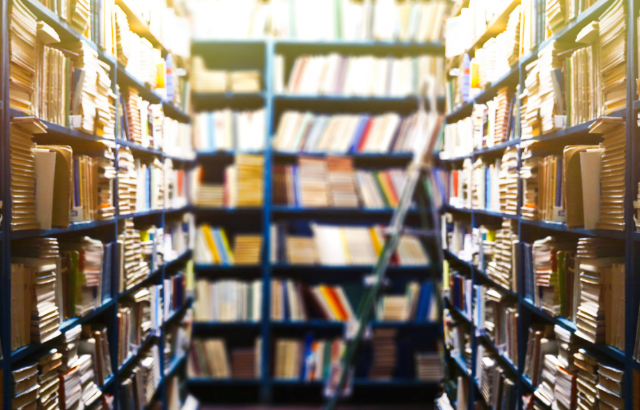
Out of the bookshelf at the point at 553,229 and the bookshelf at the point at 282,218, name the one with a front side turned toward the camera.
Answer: the bookshelf at the point at 282,218

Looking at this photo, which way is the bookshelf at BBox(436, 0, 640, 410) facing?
to the viewer's left

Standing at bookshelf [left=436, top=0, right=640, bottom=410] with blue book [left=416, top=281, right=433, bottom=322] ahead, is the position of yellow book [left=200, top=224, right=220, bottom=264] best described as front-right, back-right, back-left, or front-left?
front-left

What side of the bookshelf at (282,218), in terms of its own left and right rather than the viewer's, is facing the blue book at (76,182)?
front

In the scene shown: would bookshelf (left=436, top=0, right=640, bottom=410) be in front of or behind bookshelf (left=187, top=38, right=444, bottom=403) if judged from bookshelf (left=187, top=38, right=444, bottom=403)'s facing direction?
in front

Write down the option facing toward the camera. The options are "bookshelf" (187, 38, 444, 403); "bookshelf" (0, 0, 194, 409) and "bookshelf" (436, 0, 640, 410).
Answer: "bookshelf" (187, 38, 444, 403)

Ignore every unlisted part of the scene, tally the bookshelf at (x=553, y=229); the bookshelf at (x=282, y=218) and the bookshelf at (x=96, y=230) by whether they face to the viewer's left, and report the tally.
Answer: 1

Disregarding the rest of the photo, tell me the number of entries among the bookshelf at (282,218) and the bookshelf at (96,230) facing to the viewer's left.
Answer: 0

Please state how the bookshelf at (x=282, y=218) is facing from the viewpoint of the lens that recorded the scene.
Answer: facing the viewer

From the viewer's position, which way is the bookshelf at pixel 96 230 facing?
facing to the right of the viewer

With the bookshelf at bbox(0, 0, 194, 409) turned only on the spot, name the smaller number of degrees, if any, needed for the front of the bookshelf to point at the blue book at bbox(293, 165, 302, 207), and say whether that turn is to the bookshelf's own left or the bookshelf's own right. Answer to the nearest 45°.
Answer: approximately 45° to the bookshelf's own left
